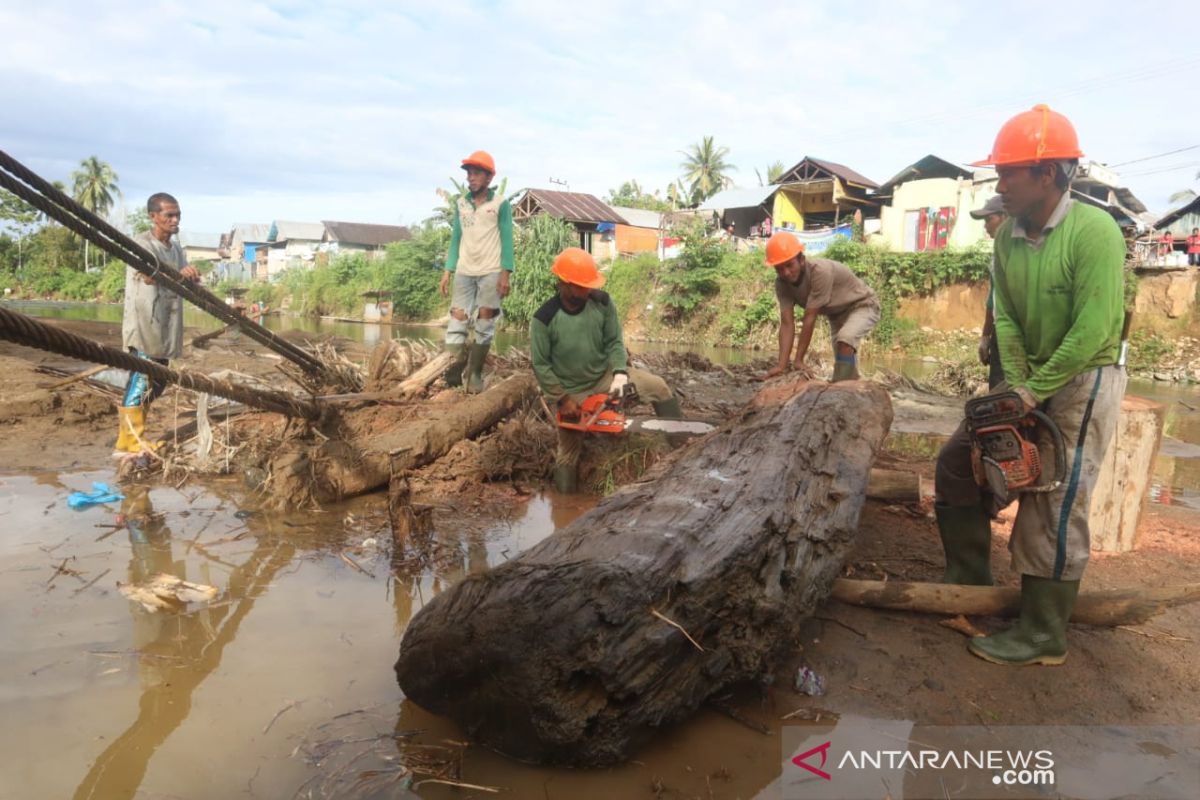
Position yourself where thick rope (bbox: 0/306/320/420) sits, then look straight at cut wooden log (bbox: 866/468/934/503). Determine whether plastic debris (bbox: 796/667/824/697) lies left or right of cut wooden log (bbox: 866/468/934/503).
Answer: right

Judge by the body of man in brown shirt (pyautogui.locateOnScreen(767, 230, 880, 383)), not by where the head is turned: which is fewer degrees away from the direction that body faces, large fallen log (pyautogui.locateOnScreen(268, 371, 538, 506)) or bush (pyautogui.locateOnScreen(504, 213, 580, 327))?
the large fallen log

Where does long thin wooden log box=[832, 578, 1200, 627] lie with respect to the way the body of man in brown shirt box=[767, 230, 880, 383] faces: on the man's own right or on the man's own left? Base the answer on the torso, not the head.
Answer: on the man's own left

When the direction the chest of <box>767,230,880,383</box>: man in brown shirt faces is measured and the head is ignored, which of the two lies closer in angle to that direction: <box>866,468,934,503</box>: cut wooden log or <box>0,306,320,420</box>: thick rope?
the thick rope

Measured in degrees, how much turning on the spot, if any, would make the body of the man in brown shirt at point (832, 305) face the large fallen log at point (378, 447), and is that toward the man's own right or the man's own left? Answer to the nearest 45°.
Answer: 0° — they already face it

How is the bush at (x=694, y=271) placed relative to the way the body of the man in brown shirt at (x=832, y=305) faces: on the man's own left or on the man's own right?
on the man's own right

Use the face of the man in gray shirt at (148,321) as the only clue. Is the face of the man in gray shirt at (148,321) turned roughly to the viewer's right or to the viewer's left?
to the viewer's right

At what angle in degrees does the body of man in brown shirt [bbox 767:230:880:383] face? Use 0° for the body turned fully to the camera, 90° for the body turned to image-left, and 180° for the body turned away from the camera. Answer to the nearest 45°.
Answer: approximately 45°

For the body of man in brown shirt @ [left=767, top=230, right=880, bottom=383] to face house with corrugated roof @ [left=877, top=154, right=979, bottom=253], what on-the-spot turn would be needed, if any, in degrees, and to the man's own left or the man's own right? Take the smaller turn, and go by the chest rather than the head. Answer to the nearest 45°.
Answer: approximately 135° to the man's own right
